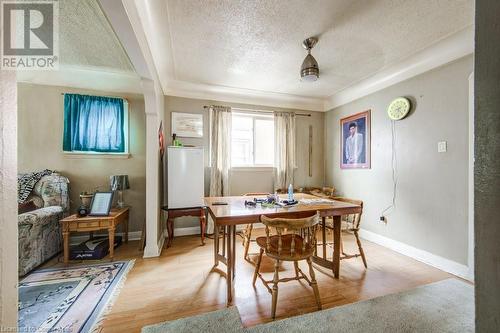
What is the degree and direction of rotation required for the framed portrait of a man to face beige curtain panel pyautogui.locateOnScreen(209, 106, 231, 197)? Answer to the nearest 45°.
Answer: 0° — it already faces it

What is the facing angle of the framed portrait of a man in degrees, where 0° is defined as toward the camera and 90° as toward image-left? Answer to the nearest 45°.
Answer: approximately 45°

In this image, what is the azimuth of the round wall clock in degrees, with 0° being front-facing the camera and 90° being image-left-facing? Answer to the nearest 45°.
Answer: approximately 45°

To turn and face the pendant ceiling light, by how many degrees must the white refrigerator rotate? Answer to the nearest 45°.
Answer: approximately 45° to its left

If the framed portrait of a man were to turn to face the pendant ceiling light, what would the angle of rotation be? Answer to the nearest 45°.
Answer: approximately 45° to its left

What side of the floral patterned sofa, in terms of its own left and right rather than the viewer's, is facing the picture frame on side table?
left

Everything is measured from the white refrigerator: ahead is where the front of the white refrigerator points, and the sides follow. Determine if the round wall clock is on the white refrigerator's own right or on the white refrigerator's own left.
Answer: on the white refrigerator's own left

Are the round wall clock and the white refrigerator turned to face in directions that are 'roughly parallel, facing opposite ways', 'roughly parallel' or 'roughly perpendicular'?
roughly perpendicular

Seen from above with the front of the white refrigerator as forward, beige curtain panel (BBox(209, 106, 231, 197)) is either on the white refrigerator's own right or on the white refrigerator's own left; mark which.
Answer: on the white refrigerator's own left

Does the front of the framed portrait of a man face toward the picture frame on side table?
yes

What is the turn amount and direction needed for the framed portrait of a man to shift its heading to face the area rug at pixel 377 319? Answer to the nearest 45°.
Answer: approximately 45° to its left

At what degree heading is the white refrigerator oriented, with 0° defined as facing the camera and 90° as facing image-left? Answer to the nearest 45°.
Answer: approximately 0°

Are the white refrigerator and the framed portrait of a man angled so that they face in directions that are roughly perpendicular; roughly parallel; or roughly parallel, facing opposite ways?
roughly perpendicular

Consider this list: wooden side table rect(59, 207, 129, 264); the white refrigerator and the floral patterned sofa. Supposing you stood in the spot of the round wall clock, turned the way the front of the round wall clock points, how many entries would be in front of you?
3
